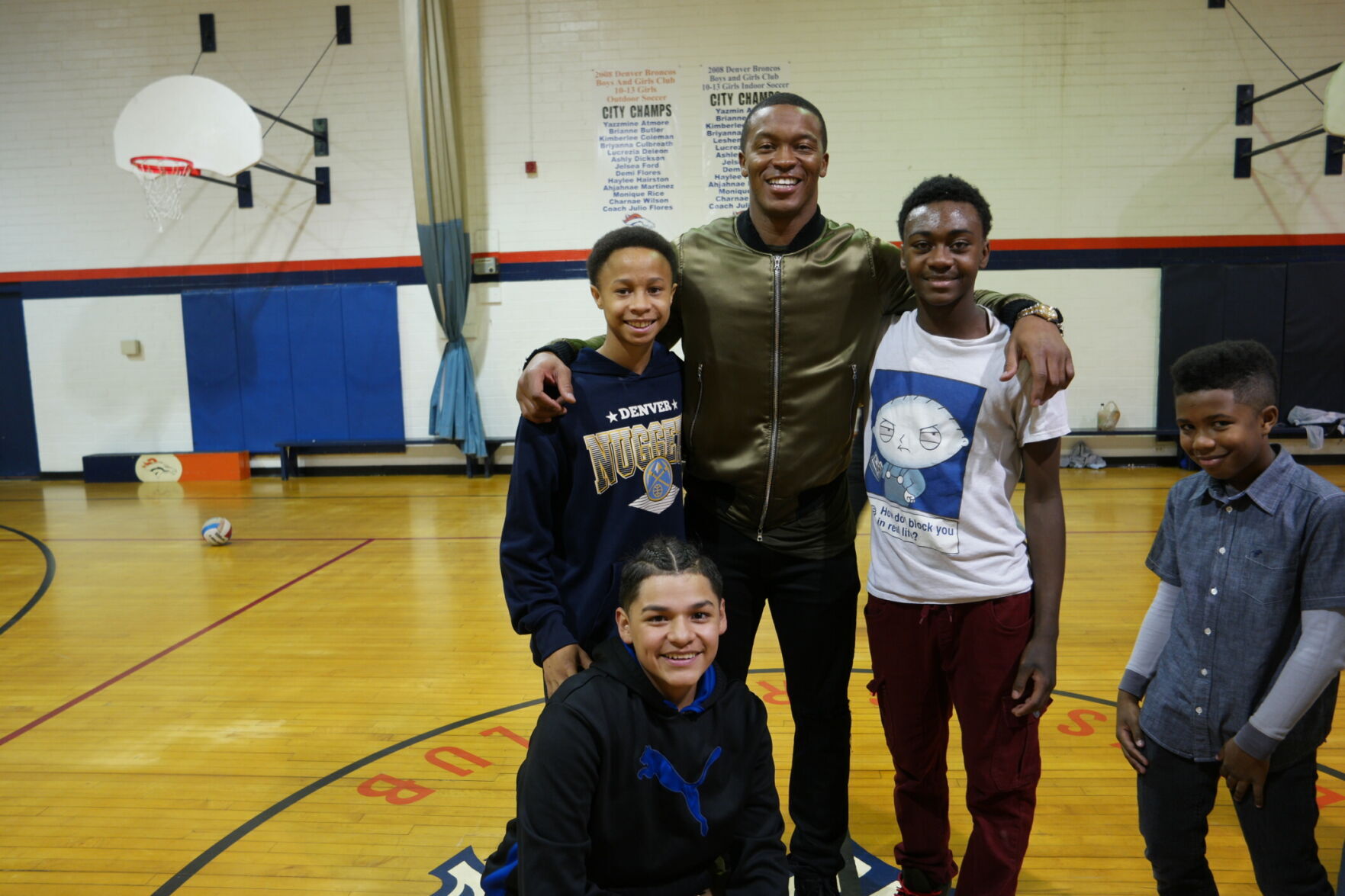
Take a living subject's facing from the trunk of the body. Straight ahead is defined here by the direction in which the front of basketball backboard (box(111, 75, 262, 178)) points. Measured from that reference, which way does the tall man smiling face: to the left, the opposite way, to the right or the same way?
the same way

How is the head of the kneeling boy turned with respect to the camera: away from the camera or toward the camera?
toward the camera

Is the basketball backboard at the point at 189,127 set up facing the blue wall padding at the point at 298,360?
no

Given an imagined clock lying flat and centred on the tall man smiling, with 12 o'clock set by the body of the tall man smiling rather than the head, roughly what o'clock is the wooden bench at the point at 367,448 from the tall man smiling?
The wooden bench is roughly at 5 o'clock from the tall man smiling.

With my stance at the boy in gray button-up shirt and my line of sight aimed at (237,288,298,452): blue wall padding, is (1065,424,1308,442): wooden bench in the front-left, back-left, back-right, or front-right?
front-right

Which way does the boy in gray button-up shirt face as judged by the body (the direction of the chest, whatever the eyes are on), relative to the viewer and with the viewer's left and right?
facing the viewer and to the left of the viewer

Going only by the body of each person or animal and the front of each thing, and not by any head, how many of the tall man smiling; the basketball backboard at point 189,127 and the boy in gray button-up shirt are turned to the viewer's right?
0

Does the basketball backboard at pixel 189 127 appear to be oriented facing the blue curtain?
no

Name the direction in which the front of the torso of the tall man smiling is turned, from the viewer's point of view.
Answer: toward the camera

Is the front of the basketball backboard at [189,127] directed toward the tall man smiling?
no

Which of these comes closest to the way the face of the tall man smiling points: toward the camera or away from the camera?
toward the camera

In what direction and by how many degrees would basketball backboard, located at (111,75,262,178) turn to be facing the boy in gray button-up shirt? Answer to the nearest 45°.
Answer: approximately 45° to its left

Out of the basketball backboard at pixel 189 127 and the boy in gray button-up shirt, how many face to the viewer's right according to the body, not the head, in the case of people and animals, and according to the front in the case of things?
0
